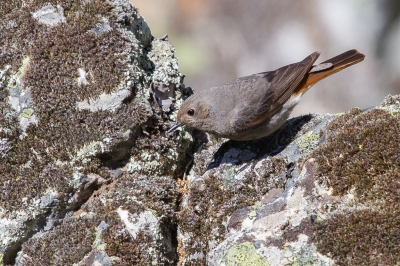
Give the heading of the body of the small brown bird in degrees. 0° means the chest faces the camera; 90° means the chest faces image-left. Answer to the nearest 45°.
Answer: approximately 90°
